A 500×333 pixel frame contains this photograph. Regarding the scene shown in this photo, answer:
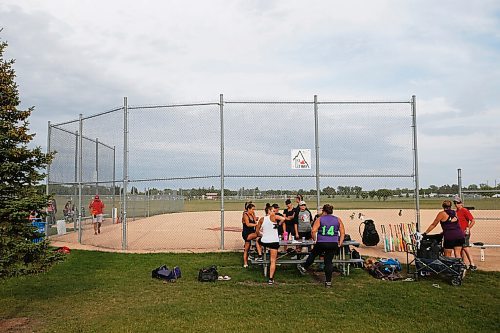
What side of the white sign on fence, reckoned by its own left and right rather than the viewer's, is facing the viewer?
front

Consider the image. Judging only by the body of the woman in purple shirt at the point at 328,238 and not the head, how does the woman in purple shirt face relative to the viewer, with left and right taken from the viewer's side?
facing away from the viewer

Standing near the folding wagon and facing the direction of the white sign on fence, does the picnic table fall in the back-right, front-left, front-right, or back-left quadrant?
front-left

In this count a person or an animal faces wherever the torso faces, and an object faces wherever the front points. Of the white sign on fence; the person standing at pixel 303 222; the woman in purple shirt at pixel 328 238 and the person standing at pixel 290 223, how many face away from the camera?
1

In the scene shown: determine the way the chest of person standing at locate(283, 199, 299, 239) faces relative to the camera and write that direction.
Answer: toward the camera

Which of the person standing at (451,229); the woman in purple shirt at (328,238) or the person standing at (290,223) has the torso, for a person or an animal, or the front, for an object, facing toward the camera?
the person standing at (290,223)

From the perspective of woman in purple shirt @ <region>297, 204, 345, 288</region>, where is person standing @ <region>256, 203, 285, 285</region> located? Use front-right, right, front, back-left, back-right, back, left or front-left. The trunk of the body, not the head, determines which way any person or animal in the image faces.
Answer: left

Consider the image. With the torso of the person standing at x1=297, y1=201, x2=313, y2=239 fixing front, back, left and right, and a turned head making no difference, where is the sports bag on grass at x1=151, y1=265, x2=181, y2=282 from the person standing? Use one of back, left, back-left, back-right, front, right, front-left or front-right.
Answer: front-right

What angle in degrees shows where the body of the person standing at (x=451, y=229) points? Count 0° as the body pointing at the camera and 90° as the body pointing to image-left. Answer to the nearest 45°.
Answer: approximately 135°

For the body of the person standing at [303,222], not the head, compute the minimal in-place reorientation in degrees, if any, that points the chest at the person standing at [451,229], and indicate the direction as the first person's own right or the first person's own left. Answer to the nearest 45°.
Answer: approximately 90° to the first person's own left

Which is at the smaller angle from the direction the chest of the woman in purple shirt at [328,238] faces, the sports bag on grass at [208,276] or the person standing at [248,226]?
the person standing

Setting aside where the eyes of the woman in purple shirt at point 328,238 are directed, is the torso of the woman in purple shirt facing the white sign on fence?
yes

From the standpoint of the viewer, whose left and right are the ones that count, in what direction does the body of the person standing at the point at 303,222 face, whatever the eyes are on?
facing the viewer

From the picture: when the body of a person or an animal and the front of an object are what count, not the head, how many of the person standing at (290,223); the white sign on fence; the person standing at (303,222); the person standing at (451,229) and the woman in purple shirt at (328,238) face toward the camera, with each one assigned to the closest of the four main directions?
3

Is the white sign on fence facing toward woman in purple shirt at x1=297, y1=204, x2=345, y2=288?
yes

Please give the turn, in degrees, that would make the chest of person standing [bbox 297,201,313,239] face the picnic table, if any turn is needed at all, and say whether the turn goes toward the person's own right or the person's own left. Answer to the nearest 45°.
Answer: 0° — they already face it
